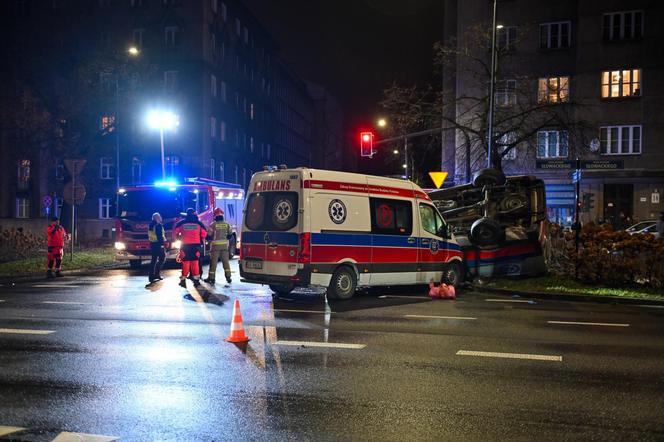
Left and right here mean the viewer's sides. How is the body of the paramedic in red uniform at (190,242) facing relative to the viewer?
facing away from the viewer

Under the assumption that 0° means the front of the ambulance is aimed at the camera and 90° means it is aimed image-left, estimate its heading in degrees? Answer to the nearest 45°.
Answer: approximately 225°

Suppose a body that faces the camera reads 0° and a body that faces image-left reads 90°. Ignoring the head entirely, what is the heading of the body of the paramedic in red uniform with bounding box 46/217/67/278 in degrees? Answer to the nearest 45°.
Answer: approximately 0°

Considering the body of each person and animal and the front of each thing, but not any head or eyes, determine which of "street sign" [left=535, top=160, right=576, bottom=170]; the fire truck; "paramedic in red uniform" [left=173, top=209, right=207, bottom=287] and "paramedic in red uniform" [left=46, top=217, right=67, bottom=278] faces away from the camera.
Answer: "paramedic in red uniform" [left=173, top=209, right=207, bottom=287]

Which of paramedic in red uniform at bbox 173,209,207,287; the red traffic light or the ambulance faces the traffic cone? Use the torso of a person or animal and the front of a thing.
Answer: the red traffic light

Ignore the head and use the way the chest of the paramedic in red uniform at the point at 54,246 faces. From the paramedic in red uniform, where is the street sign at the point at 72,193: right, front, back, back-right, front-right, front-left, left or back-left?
back

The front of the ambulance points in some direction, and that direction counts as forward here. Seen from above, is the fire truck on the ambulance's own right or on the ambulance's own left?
on the ambulance's own left

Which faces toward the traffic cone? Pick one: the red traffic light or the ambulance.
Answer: the red traffic light

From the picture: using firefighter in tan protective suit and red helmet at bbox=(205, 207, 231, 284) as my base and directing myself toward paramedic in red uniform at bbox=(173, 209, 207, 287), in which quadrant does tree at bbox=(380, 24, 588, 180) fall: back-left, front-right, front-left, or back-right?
back-right

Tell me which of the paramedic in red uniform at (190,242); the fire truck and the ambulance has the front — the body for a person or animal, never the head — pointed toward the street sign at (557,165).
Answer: the ambulance

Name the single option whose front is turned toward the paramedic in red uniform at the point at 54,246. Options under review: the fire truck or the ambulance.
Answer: the fire truck
